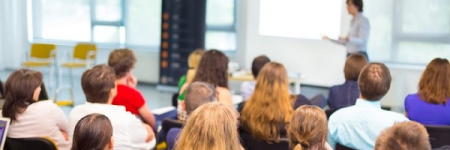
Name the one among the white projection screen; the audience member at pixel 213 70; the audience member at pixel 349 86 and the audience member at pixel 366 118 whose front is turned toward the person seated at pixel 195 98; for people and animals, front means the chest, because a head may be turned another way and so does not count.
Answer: the white projection screen

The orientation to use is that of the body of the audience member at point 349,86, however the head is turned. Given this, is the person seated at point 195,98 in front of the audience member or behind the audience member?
behind

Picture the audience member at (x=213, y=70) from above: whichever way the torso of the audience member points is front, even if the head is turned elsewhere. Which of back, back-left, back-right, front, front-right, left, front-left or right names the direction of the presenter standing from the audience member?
front-right

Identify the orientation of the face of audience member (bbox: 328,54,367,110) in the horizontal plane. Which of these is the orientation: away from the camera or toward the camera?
away from the camera

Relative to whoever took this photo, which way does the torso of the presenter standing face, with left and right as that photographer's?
facing to the left of the viewer

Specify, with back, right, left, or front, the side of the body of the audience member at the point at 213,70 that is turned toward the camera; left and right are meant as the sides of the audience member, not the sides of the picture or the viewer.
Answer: back

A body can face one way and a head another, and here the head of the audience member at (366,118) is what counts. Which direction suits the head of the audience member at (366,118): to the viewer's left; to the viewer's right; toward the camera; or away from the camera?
away from the camera

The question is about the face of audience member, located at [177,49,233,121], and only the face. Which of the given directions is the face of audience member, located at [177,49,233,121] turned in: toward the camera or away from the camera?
away from the camera

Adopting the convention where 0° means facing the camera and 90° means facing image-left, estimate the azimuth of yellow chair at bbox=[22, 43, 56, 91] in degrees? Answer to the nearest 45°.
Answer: approximately 45°

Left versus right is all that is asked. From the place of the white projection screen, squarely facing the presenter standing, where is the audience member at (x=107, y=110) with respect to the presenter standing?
right

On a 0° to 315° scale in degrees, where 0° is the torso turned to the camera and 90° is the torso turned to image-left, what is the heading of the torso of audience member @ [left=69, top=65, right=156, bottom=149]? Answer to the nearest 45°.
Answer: approximately 225°

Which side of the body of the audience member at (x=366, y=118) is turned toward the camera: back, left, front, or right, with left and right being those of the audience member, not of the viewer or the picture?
back

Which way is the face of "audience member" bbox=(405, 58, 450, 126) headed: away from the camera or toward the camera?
away from the camera
